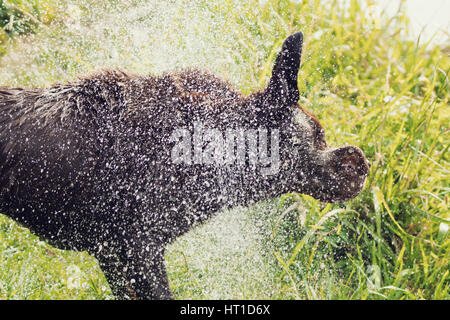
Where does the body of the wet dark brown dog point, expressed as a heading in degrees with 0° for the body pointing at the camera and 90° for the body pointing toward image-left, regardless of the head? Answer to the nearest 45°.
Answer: approximately 270°
